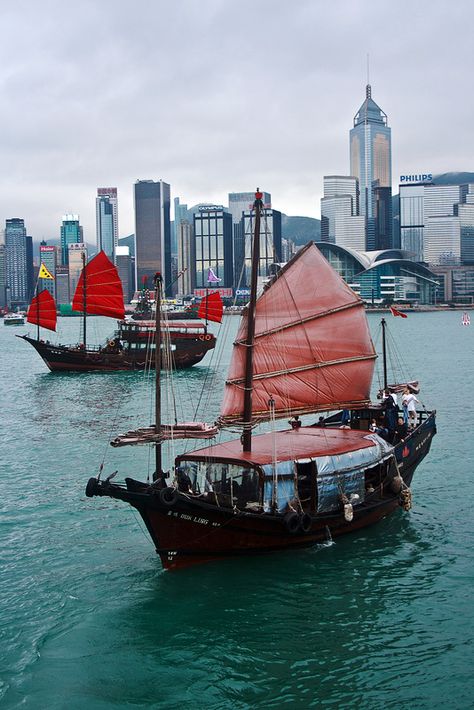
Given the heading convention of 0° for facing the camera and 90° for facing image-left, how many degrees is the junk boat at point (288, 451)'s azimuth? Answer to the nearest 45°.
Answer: approximately 45°
